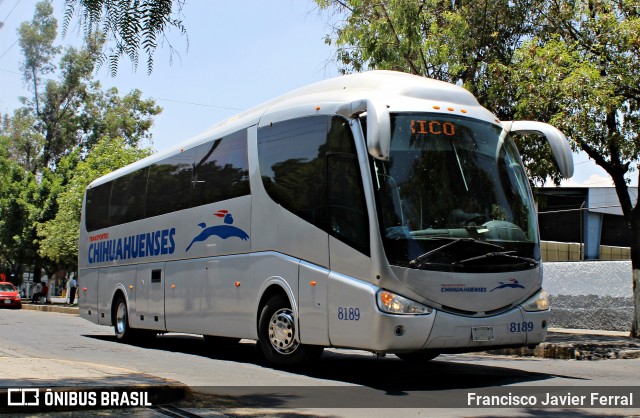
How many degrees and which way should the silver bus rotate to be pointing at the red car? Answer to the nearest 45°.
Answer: approximately 180°

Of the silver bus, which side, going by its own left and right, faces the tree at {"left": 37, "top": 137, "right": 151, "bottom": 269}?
back

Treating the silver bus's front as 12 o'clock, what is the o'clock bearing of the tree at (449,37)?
The tree is roughly at 8 o'clock from the silver bus.

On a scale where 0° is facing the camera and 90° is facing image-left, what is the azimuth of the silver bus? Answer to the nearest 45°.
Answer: approximately 315°
